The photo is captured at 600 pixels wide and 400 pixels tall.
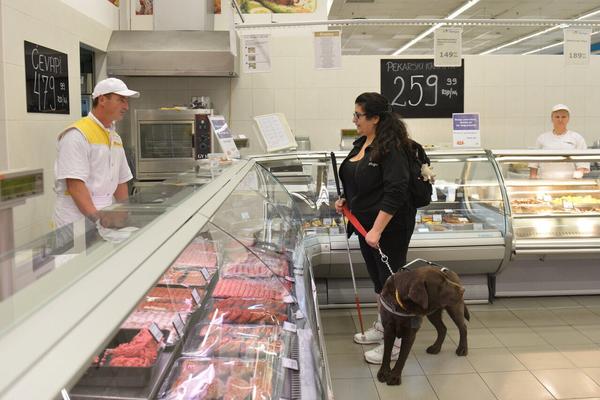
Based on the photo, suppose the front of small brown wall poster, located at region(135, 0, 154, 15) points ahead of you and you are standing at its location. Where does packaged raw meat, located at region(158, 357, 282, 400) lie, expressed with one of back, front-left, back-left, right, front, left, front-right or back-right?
front

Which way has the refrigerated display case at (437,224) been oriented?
toward the camera

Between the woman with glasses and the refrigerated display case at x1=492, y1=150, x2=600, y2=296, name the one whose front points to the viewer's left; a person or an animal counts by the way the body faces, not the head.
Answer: the woman with glasses

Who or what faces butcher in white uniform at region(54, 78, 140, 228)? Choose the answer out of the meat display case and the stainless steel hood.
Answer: the stainless steel hood

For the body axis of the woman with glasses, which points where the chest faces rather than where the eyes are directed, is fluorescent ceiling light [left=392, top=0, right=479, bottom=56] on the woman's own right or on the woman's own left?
on the woman's own right

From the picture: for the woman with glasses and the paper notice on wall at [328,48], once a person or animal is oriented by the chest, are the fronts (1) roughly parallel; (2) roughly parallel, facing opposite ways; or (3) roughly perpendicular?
roughly perpendicular

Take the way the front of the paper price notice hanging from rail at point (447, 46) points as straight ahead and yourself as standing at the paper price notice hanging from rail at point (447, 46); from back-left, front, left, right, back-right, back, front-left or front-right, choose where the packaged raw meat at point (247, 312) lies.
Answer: front

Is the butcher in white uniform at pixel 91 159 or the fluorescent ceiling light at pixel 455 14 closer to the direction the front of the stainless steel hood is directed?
the butcher in white uniform

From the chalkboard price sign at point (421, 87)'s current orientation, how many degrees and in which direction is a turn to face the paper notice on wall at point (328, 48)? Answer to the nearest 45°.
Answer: approximately 45° to its right

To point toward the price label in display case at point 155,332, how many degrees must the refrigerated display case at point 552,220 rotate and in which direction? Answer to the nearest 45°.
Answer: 0° — it already faces it

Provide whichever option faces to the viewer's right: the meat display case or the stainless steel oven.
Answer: the meat display case

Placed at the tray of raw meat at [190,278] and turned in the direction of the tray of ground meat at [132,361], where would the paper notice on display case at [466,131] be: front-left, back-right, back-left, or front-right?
back-left

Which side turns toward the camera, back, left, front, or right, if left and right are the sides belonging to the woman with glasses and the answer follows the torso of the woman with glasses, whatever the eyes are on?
left

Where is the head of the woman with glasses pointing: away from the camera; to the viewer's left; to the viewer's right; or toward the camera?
to the viewer's left

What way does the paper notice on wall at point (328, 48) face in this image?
toward the camera

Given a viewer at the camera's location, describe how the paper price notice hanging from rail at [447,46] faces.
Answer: facing the viewer

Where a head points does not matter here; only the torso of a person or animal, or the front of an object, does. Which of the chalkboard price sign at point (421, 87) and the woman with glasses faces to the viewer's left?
the woman with glasses

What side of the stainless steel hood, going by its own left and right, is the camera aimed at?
front

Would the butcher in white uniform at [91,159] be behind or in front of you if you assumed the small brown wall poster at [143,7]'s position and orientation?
in front

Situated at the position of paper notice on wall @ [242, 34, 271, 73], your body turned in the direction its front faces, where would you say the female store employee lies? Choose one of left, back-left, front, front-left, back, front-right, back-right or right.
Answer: left
